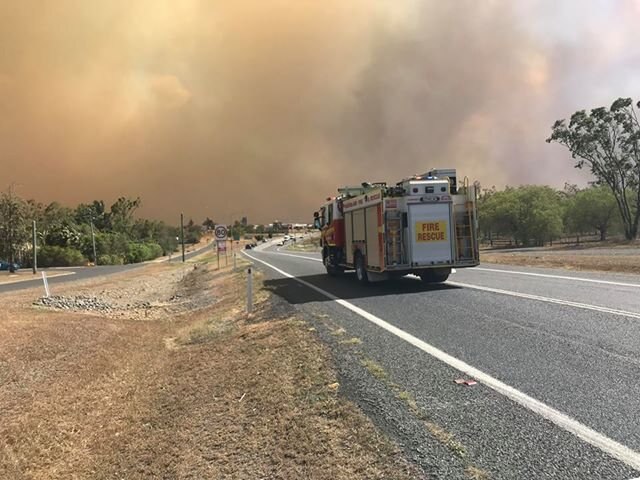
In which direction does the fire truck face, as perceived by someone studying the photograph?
facing away from the viewer and to the left of the viewer

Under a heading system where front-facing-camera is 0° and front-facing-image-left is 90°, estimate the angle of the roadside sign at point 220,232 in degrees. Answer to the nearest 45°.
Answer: approximately 0°

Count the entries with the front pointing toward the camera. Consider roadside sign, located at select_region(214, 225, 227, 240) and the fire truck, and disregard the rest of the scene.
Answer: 1

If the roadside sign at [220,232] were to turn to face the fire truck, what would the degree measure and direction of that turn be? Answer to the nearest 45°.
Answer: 0° — it already faces it

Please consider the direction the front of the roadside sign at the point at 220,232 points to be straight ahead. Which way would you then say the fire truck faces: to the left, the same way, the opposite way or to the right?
the opposite way

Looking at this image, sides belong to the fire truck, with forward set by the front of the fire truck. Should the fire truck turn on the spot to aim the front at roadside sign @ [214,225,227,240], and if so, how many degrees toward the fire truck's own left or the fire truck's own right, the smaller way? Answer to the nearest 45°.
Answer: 0° — it already faces it
